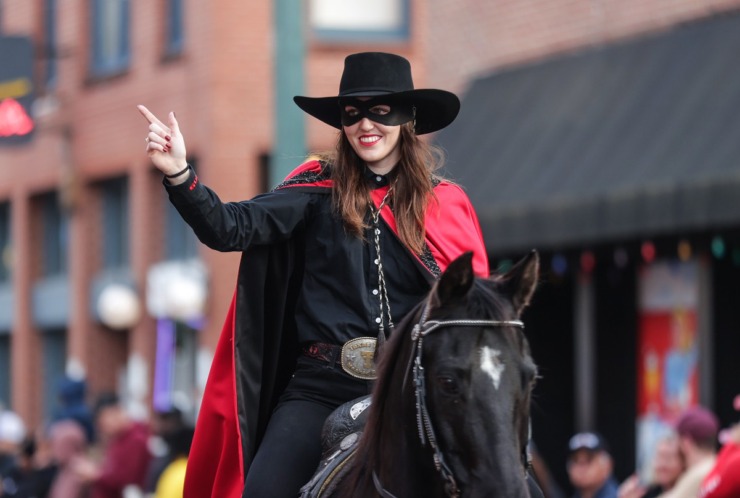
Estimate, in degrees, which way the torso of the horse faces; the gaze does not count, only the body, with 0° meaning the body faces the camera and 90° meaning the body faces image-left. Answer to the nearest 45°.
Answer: approximately 315°

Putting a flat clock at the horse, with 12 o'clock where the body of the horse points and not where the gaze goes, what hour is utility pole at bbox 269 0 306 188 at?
The utility pole is roughly at 7 o'clock from the horse.

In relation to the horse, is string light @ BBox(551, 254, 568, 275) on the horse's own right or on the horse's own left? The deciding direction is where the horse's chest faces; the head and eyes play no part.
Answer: on the horse's own left

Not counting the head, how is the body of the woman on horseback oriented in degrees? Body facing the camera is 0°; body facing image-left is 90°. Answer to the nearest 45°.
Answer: approximately 315°
